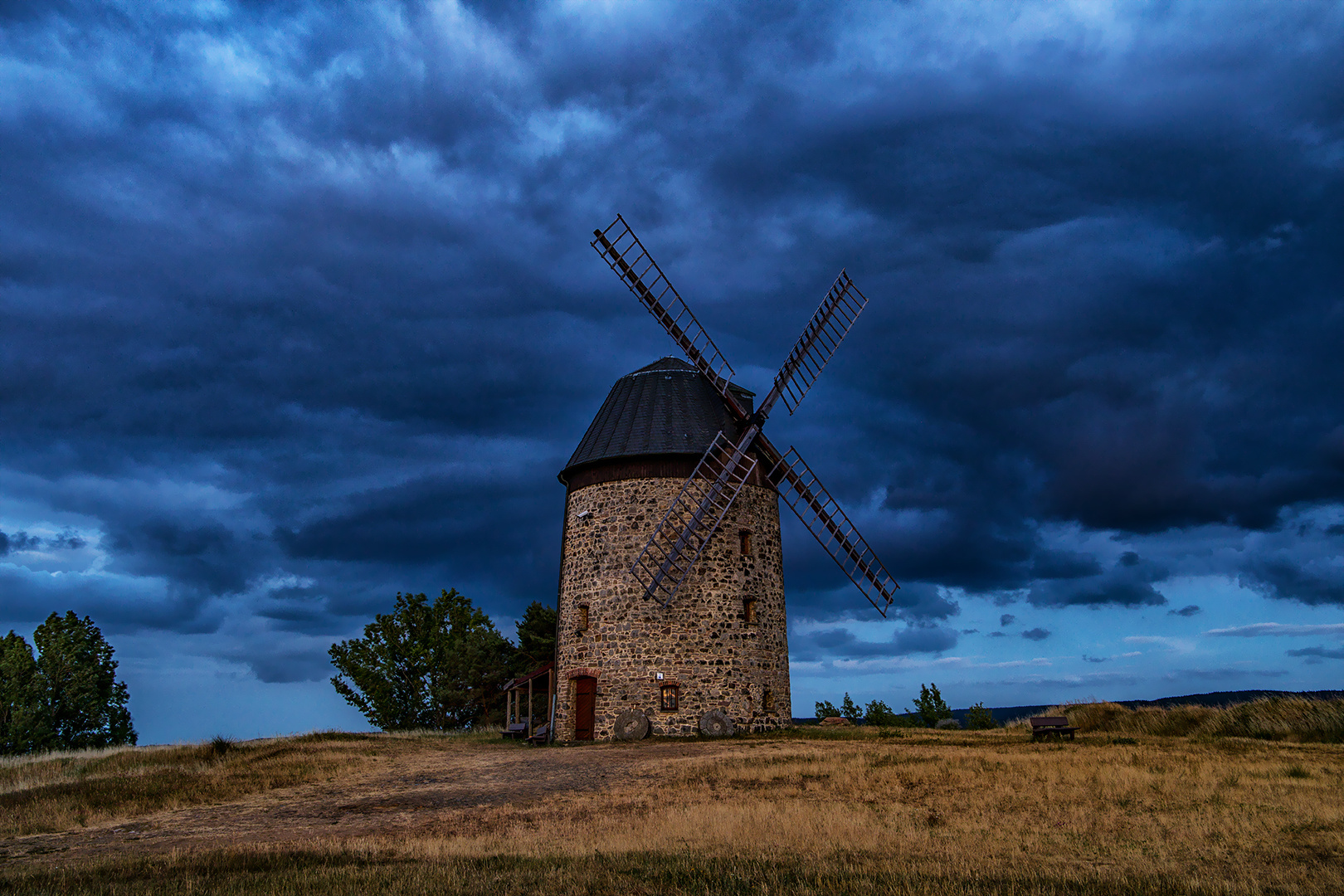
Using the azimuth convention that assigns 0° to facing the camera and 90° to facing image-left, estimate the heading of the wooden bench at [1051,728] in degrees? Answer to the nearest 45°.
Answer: approximately 315°

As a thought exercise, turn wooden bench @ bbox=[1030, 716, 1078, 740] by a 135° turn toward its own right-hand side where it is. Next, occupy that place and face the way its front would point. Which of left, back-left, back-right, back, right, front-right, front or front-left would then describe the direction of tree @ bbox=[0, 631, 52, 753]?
front

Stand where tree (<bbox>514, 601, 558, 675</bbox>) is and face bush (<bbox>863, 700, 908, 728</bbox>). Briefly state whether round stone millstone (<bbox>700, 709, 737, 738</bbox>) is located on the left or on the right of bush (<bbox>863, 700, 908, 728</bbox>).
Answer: right

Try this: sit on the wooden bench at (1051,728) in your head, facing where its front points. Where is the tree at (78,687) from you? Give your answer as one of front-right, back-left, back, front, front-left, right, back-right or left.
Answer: back-right

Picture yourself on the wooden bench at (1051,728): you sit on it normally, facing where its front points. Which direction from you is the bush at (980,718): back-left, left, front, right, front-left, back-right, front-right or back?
back-left

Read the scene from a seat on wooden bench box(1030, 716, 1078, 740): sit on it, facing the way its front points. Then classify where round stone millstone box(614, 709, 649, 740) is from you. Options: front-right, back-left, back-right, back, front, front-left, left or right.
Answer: back-right
